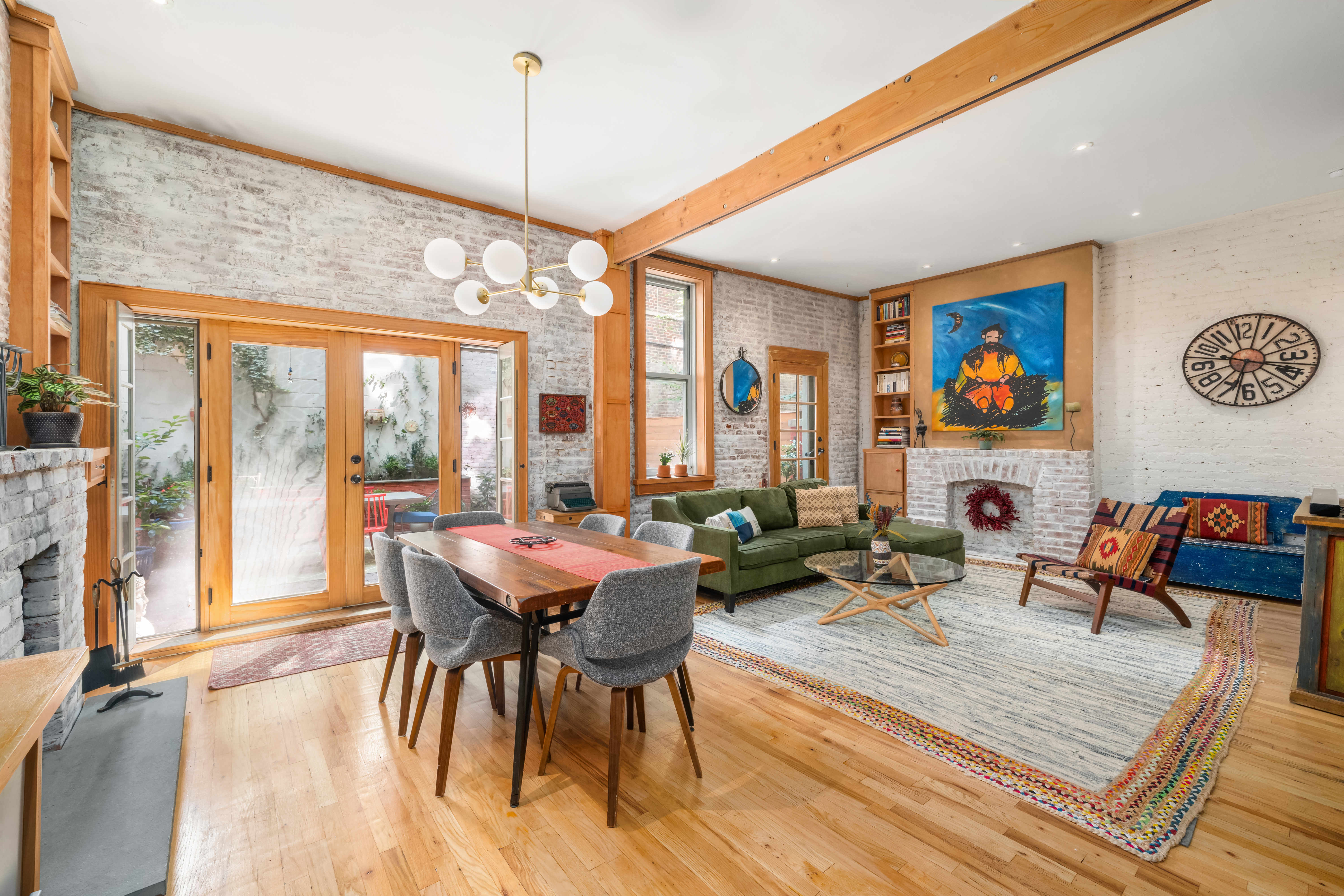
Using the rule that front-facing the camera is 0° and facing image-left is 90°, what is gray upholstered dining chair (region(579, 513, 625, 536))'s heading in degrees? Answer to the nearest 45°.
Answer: approximately 45°

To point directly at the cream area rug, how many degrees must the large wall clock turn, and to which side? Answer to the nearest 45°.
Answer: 0° — it already faces it

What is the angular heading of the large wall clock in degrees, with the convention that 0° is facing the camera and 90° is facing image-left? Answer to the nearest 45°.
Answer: approximately 0°

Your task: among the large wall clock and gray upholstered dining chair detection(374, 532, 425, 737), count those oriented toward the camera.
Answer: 1

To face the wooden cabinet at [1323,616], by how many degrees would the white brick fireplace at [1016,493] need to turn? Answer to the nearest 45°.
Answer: approximately 45° to its left

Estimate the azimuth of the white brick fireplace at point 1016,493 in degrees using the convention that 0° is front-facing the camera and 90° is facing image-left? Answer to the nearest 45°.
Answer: approximately 45°

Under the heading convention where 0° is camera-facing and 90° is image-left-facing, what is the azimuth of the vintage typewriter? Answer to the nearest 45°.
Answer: approximately 315°

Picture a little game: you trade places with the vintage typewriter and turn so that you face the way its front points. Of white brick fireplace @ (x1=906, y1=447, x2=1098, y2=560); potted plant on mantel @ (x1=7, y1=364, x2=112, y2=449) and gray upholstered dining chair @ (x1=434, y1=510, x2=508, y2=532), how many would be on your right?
2

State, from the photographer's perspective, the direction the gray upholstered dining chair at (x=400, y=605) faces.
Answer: facing away from the viewer and to the right of the viewer

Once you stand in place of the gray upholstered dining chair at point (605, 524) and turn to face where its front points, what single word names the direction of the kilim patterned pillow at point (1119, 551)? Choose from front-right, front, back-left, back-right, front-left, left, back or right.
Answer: back-left

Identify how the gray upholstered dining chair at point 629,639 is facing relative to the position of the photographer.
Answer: facing away from the viewer and to the left of the viewer

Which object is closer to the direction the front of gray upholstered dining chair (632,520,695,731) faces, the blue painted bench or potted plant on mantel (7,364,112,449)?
the potted plant on mantel
